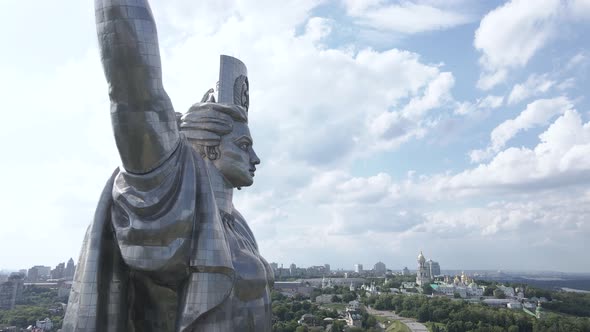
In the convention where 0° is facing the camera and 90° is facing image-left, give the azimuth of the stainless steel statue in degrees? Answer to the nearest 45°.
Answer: approximately 270°
